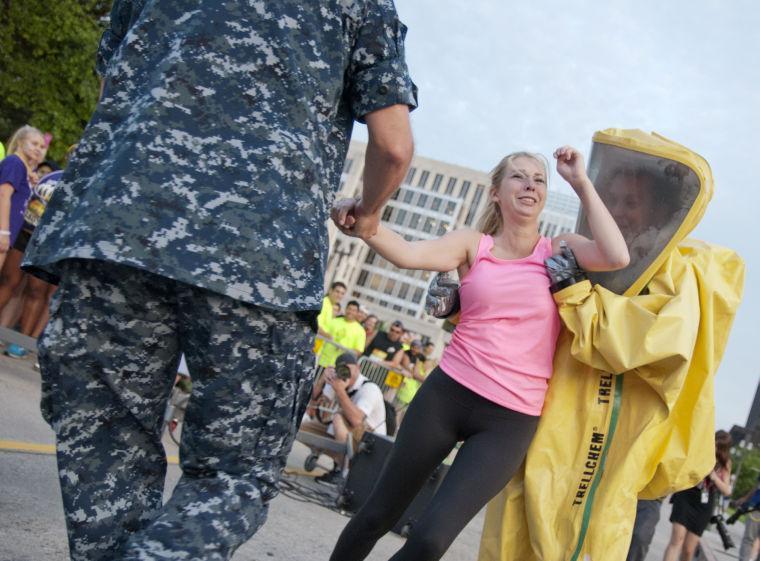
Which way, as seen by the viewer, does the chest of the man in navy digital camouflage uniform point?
away from the camera

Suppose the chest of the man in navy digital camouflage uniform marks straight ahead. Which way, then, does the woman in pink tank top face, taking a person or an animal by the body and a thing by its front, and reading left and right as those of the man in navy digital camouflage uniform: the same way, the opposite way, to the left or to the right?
the opposite way

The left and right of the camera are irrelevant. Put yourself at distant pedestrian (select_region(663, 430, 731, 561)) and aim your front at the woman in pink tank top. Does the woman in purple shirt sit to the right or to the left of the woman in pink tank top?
right

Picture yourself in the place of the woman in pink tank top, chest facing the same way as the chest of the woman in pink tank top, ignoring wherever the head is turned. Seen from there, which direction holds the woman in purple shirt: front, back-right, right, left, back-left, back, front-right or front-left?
back-right

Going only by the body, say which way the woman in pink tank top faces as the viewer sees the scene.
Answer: toward the camera

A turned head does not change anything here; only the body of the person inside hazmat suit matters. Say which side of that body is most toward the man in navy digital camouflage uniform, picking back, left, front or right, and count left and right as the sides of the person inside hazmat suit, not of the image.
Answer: front

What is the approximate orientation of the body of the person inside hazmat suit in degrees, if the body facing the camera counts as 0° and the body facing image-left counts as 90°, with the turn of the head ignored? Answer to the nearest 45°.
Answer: approximately 45°

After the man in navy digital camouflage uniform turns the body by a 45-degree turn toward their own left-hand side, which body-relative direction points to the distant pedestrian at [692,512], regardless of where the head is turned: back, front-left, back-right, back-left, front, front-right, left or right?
right

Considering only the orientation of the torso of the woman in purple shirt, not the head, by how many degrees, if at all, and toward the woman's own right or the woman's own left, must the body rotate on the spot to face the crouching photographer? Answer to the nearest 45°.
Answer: approximately 45° to the woman's own left

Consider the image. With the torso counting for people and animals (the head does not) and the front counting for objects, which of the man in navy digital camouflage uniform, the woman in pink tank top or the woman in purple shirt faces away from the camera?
the man in navy digital camouflage uniform

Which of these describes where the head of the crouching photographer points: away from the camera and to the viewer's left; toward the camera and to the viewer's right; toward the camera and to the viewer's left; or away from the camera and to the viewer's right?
toward the camera and to the viewer's left

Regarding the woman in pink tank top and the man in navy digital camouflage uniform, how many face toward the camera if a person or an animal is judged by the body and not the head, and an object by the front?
1

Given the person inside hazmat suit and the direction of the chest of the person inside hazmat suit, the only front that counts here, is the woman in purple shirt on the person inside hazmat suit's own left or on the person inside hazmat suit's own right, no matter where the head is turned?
on the person inside hazmat suit's own right

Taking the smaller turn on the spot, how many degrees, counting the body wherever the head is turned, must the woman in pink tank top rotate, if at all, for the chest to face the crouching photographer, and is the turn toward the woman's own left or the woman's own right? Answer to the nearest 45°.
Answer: approximately 180°
